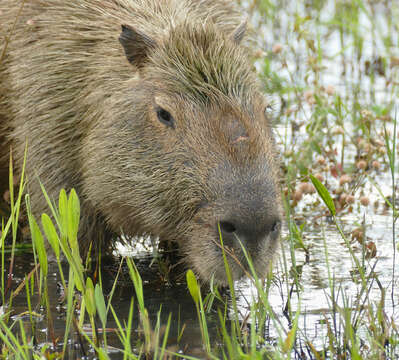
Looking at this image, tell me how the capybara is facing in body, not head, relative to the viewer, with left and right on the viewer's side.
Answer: facing the viewer and to the right of the viewer
